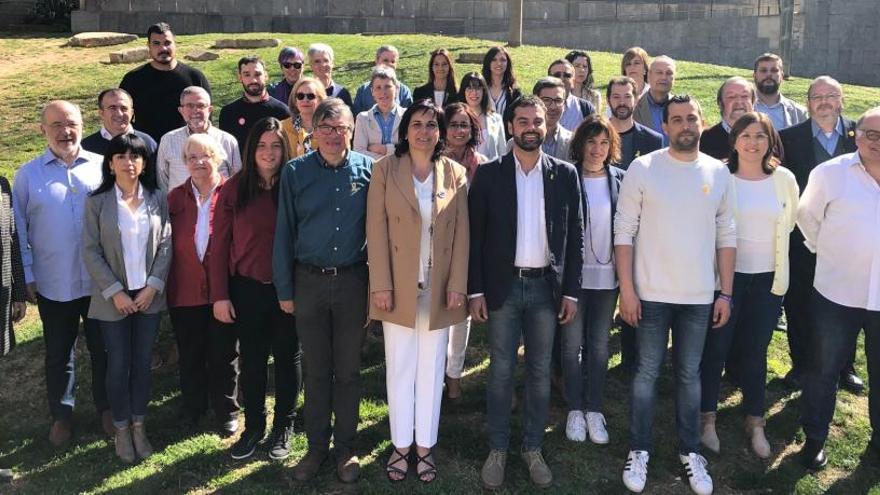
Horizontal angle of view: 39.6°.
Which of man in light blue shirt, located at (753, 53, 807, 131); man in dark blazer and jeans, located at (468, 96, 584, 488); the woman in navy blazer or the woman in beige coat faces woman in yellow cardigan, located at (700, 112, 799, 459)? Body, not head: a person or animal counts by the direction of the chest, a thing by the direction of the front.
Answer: the man in light blue shirt

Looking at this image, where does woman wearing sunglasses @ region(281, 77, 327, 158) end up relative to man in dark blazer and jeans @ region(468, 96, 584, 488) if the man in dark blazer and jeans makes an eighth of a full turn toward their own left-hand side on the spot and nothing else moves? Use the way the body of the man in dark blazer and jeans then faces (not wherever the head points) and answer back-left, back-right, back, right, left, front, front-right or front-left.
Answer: back

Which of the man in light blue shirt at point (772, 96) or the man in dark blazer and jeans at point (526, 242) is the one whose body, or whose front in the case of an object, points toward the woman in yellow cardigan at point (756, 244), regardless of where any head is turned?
the man in light blue shirt

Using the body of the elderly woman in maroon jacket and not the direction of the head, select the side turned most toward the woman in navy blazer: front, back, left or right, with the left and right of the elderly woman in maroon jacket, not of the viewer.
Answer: left

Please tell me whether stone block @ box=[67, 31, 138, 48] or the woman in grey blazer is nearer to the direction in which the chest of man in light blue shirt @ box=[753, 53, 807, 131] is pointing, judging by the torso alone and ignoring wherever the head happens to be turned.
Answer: the woman in grey blazer

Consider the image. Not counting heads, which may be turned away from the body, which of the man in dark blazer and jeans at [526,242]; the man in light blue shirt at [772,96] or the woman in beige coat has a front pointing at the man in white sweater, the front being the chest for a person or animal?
the man in light blue shirt
